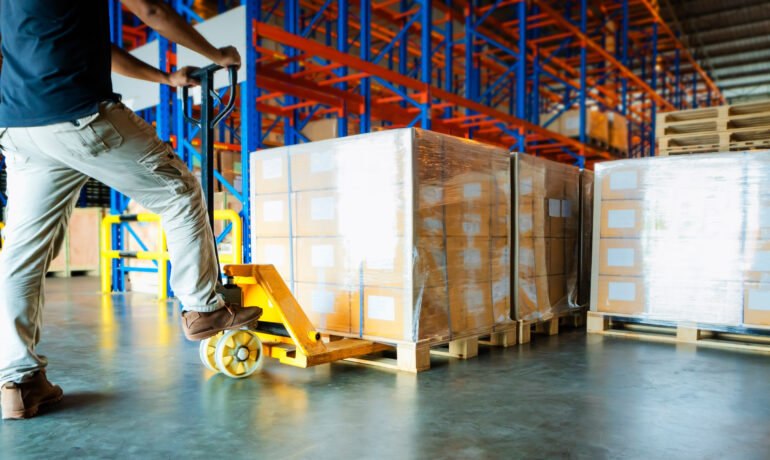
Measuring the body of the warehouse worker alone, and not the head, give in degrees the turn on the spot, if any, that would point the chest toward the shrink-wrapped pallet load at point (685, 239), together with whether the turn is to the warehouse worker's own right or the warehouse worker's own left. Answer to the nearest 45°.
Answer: approximately 45° to the warehouse worker's own right

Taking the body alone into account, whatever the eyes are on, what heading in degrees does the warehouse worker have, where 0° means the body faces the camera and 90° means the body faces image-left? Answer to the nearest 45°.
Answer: approximately 225°

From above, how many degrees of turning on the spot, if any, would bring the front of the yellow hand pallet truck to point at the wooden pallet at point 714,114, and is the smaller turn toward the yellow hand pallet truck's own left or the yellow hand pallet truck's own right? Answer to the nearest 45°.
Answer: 0° — it already faces it

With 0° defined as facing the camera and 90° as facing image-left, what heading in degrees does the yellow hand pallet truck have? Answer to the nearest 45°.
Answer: approximately 225°

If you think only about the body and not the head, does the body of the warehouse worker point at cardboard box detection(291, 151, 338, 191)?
yes
